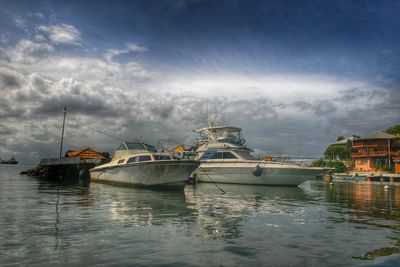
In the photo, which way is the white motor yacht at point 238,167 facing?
to the viewer's right

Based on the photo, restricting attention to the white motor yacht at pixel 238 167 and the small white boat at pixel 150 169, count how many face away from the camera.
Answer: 0

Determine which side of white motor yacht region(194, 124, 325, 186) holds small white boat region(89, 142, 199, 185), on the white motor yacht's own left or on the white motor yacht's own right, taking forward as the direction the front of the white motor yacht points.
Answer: on the white motor yacht's own right
